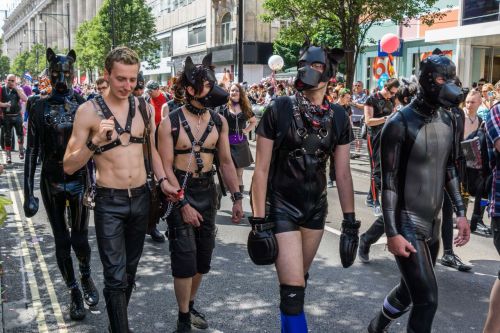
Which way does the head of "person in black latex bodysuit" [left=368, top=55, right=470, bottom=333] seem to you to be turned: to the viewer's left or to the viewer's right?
to the viewer's right

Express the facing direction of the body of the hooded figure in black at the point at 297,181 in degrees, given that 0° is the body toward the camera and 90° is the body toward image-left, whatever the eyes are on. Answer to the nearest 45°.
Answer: approximately 0°

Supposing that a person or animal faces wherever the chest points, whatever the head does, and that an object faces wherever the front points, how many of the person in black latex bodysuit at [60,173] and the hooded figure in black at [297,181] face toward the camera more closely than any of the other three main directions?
2

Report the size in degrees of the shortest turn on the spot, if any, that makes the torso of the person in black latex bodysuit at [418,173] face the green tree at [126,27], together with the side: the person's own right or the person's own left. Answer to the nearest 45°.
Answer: approximately 180°

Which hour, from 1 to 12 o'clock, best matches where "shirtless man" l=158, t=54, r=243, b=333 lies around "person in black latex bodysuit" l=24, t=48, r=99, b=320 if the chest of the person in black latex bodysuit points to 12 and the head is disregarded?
The shirtless man is roughly at 10 o'clock from the person in black latex bodysuit.

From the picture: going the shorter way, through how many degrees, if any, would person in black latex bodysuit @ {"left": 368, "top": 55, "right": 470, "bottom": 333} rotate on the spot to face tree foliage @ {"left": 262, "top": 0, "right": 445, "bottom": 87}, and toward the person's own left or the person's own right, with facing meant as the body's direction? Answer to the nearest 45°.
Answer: approximately 135° to the person's own left

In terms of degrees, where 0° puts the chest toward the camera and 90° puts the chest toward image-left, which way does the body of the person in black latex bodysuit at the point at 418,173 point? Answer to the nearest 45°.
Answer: approximately 315°

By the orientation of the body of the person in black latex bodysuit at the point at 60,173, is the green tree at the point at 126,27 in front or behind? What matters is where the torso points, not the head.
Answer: behind

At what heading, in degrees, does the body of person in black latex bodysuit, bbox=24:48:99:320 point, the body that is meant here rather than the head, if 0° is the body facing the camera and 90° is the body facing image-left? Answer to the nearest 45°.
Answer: approximately 0°

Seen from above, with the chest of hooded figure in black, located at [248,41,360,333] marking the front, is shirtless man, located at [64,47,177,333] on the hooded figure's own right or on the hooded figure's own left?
on the hooded figure's own right

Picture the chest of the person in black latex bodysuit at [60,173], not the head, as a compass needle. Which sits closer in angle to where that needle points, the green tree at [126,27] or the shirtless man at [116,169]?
the shirtless man
